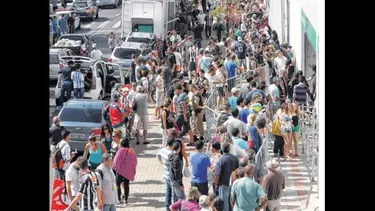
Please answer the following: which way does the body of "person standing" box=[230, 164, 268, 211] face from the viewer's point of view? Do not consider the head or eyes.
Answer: away from the camera

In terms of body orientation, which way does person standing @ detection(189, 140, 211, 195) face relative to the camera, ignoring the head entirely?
away from the camera

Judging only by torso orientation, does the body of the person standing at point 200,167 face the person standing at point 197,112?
yes
